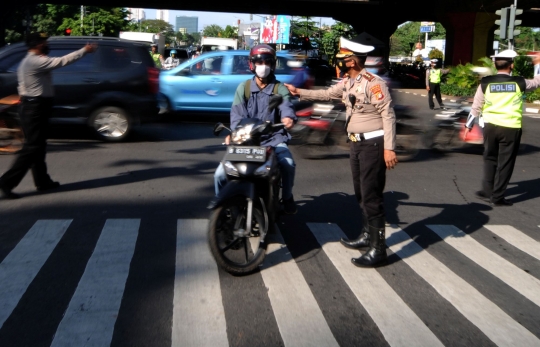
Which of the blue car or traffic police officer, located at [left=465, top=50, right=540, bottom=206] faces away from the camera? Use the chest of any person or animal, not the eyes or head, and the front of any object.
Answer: the traffic police officer

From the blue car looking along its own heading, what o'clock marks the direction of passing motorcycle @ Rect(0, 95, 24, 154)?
The passing motorcycle is roughly at 10 o'clock from the blue car.

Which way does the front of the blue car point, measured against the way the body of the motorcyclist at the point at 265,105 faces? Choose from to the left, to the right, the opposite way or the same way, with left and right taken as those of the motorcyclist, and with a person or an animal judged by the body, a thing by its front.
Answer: to the right

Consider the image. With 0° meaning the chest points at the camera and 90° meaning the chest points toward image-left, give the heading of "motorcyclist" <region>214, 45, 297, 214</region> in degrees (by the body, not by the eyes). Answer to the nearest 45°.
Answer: approximately 0°

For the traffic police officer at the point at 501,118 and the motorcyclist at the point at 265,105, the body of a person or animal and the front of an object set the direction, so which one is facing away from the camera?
the traffic police officer

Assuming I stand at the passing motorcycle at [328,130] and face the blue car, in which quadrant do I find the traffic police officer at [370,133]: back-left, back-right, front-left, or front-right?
back-left

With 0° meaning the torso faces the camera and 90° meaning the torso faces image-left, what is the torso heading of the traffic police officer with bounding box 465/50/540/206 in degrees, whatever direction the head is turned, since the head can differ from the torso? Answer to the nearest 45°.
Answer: approximately 180°

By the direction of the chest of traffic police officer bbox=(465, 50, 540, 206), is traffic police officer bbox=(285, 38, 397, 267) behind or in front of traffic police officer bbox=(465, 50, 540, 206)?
behind

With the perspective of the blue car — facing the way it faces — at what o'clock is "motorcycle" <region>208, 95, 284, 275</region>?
The motorcycle is roughly at 9 o'clock from the blue car.

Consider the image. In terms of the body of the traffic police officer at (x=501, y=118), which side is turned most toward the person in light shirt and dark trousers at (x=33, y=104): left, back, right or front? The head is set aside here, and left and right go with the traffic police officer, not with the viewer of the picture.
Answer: left

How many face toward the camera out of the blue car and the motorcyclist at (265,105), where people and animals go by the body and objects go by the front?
1

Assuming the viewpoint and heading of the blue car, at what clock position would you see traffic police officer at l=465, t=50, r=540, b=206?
The traffic police officer is roughly at 8 o'clock from the blue car.

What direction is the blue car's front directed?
to the viewer's left
